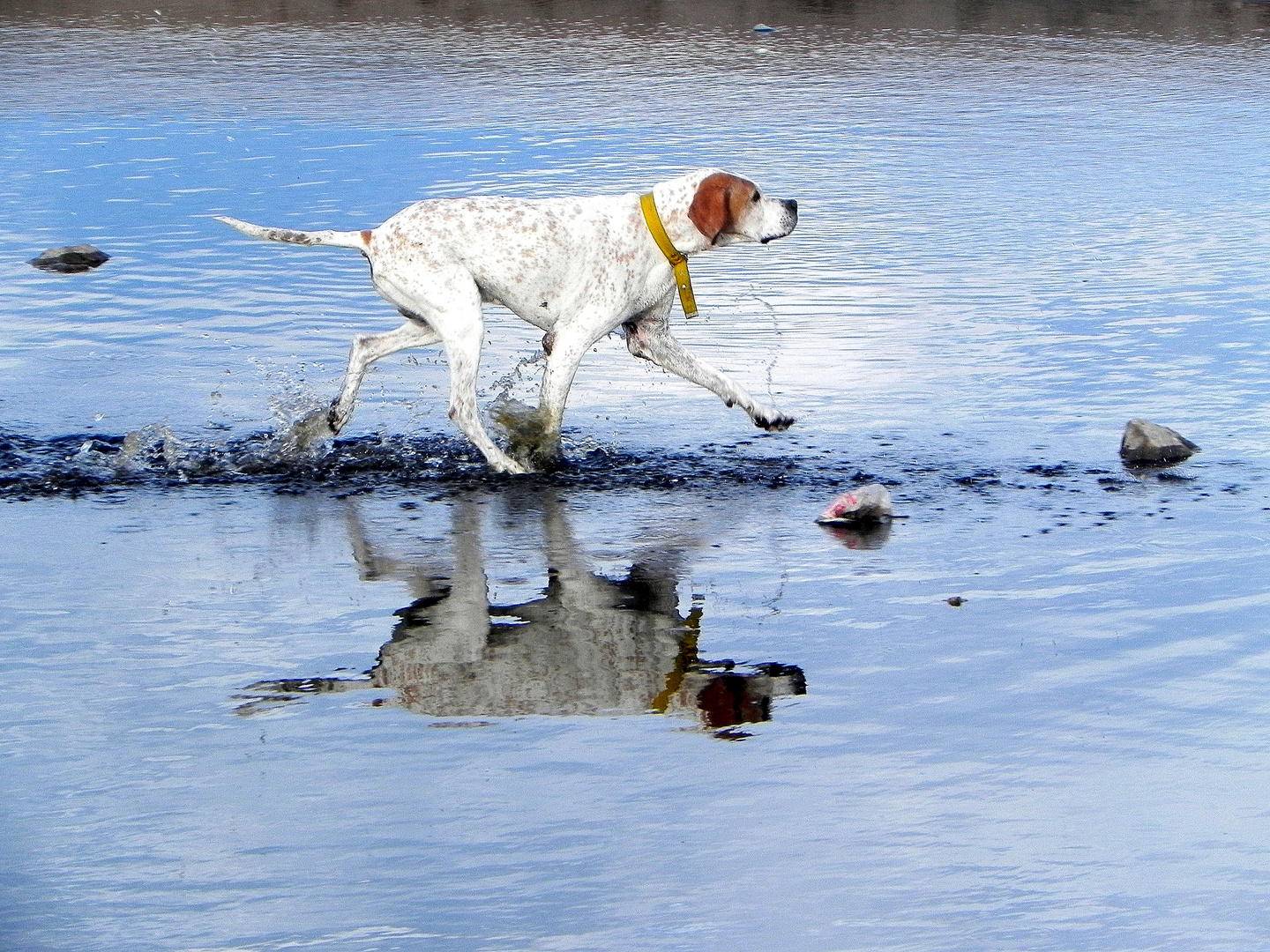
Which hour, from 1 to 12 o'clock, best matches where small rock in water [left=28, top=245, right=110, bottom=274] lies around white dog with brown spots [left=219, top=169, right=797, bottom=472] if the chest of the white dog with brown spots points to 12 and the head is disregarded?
The small rock in water is roughly at 8 o'clock from the white dog with brown spots.

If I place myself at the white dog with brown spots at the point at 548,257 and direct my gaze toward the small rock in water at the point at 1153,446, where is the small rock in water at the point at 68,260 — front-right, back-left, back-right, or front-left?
back-left

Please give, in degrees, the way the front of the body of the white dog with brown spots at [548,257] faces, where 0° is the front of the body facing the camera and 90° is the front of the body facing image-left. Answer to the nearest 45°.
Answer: approximately 270°

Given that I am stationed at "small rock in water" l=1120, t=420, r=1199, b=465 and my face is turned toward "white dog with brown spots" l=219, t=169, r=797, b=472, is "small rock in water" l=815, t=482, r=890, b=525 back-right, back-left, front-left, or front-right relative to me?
front-left

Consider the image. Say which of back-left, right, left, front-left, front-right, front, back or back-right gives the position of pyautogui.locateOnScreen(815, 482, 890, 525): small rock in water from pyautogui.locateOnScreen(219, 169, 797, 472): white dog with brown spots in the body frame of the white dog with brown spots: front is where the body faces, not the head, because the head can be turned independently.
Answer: front-right

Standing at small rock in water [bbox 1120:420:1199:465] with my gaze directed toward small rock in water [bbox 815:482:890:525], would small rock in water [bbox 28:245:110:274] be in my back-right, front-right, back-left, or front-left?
front-right

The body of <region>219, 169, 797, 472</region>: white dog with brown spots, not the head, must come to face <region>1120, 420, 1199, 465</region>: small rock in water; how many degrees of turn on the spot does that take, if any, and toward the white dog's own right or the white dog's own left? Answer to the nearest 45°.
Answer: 0° — it already faces it
